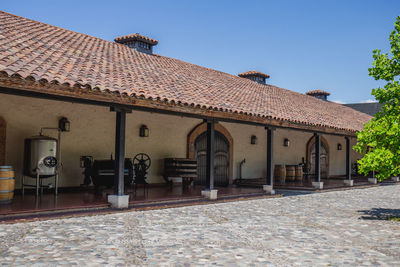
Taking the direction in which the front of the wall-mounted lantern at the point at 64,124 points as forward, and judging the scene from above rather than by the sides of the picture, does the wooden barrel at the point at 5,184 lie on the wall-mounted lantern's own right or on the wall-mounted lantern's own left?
on the wall-mounted lantern's own right

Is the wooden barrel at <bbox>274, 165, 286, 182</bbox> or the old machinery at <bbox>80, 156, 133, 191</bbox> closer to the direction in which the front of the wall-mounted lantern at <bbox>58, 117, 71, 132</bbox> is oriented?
the old machinery

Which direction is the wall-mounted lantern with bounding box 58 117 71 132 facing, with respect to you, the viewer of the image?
facing the viewer and to the right of the viewer

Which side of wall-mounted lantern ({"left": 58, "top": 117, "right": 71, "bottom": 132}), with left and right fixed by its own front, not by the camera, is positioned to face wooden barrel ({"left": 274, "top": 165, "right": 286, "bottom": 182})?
left

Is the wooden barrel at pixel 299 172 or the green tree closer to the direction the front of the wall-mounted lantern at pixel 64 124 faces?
the green tree

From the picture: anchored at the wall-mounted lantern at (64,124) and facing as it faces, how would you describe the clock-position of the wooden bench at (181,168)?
The wooden bench is roughly at 10 o'clock from the wall-mounted lantern.

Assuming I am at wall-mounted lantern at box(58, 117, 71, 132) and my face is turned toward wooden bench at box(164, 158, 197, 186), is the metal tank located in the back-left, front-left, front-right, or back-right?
back-right

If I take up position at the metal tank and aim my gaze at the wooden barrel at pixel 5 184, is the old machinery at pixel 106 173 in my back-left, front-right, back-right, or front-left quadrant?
back-left
